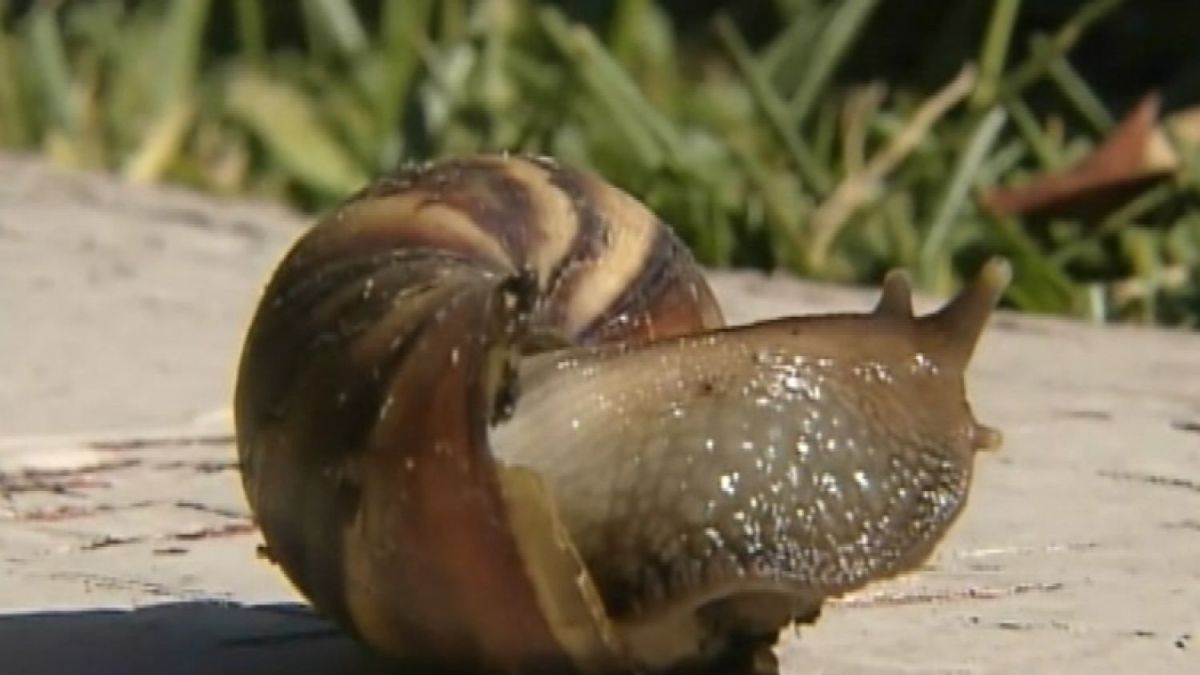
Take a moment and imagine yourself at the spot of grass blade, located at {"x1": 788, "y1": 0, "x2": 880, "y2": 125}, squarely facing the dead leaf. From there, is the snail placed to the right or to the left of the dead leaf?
right

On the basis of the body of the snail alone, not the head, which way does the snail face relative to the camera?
to the viewer's right

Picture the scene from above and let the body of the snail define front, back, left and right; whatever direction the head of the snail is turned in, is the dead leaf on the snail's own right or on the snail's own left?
on the snail's own left

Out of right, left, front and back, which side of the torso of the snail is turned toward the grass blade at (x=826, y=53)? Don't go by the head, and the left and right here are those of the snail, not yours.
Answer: left
